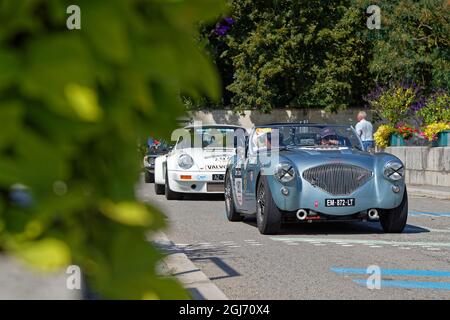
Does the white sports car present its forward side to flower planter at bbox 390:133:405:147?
no

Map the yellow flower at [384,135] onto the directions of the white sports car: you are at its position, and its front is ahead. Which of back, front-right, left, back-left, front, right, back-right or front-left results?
back-left

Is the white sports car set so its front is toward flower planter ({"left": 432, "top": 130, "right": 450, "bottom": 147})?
no

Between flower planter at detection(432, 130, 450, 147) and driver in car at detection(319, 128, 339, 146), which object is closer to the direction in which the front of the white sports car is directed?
the driver in car

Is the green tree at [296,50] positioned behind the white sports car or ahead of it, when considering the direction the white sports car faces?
behind

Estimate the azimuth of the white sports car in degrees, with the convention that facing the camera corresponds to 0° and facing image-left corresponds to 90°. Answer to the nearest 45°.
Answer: approximately 0°

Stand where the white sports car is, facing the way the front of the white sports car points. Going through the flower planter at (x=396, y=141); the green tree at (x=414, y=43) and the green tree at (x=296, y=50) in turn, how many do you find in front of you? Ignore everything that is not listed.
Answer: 0

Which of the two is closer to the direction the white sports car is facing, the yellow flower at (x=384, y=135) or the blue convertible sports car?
the blue convertible sports car

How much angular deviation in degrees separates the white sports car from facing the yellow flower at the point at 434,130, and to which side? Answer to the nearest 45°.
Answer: approximately 135° to its left

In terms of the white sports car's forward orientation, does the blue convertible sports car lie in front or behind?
in front
